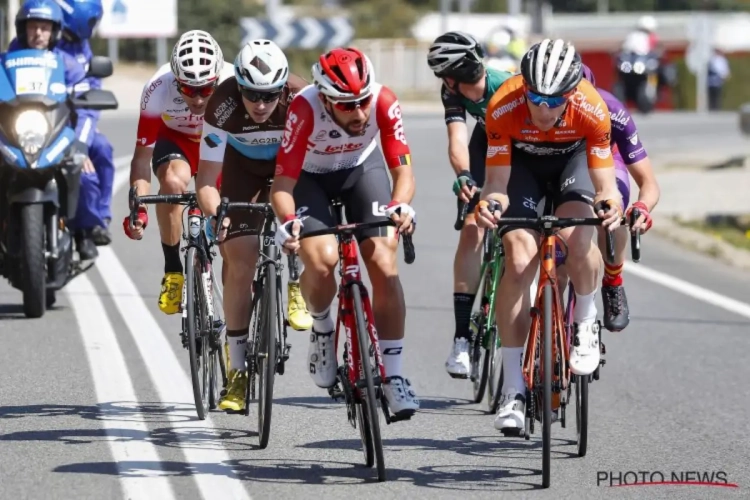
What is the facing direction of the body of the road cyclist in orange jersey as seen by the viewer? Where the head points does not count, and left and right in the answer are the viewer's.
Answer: facing the viewer

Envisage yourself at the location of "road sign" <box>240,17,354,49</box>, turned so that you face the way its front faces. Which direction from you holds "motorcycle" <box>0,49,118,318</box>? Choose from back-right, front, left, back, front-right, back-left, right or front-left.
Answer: front

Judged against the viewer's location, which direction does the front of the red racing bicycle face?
facing the viewer

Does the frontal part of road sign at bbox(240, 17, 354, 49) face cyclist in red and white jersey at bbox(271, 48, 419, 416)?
yes

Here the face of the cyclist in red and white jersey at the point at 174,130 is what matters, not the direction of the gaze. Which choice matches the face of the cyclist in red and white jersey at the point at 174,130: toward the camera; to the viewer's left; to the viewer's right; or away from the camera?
toward the camera

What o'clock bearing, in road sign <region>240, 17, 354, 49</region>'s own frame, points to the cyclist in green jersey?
The cyclist in green jersey is roughly at 12 o'clock from the road sign.

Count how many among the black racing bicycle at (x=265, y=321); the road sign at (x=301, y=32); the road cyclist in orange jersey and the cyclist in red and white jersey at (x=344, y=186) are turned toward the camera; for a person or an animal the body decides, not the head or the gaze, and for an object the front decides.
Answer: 4

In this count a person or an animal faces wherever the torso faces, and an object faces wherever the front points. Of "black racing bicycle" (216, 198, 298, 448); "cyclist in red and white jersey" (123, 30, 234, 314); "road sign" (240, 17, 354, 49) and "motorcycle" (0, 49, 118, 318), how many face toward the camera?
4

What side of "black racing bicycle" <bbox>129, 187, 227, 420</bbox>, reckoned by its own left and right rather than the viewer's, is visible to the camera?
front

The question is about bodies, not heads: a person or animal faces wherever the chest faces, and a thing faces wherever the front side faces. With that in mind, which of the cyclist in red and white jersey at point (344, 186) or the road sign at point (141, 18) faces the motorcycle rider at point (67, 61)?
the road sign

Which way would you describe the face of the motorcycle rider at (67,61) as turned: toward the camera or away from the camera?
toward the camera

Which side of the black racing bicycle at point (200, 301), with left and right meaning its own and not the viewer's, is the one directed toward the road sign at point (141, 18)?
back

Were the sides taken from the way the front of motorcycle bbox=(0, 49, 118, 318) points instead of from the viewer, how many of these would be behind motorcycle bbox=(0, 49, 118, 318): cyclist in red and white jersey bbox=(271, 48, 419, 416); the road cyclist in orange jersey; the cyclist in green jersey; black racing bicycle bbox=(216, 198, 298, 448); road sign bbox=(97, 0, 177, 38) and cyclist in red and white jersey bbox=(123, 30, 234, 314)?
1

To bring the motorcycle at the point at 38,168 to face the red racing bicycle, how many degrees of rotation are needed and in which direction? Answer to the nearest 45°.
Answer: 0° — it already faces it
